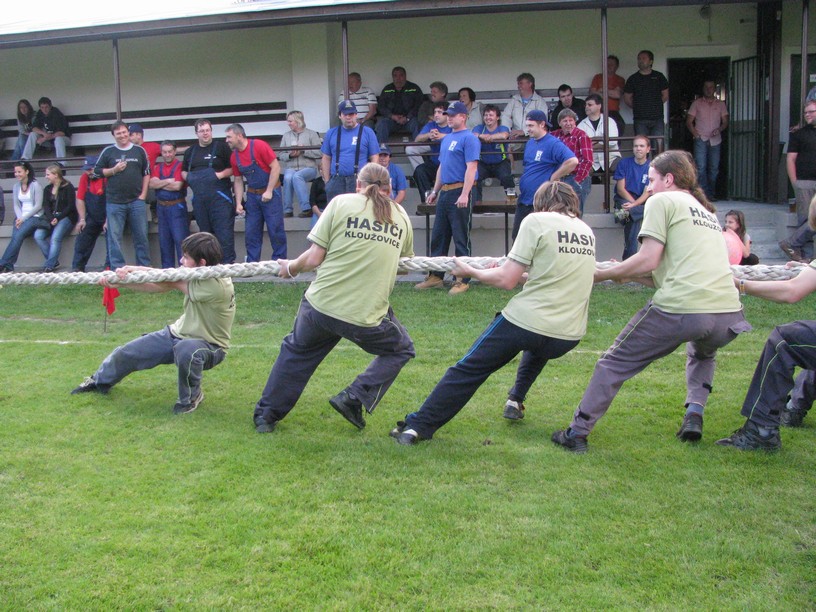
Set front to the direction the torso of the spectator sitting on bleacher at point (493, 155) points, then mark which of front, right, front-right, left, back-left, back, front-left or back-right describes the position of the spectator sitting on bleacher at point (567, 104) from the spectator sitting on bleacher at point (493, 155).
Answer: back-left

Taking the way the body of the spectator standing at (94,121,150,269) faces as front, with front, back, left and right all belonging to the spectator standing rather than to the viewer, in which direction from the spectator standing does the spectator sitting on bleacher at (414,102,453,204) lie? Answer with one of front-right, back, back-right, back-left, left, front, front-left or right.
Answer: left

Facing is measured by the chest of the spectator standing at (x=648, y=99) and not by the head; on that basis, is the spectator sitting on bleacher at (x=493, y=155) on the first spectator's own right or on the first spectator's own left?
on the first spectator's own right

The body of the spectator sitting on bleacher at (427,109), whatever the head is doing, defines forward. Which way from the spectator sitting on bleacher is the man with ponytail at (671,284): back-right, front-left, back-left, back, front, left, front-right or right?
front-left

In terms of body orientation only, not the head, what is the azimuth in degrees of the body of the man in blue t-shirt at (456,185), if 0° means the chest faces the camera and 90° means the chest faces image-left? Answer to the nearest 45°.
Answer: approximately 45°

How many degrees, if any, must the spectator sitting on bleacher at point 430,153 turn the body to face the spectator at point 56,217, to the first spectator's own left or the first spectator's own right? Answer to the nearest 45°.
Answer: approximately 45° to the first spectator's own right

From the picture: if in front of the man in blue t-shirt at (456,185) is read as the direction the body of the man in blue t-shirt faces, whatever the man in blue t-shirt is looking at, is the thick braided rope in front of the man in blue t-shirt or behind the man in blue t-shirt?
in front

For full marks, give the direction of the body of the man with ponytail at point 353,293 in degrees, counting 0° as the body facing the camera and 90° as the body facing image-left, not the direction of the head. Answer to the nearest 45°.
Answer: approximately 135°

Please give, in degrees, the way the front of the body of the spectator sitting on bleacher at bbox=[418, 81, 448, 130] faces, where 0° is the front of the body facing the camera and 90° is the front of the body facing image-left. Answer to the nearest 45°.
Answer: approximately 45°
